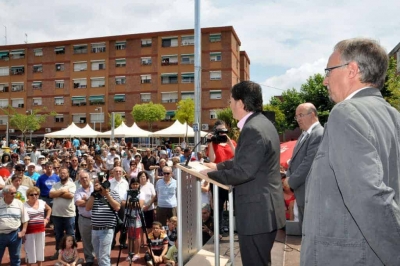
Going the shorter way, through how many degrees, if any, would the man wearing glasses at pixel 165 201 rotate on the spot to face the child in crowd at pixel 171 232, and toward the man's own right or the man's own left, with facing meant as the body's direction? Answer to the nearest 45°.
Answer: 0° — they already face them

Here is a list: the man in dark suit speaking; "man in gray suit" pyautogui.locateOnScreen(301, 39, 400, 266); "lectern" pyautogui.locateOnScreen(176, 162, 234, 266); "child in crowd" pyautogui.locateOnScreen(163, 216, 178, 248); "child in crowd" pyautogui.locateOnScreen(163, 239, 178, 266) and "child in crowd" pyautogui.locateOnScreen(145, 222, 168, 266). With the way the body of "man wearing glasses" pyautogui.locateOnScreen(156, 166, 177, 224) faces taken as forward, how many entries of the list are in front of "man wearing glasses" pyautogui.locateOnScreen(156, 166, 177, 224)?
6

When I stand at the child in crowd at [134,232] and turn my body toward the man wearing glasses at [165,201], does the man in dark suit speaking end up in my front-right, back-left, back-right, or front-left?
back-right

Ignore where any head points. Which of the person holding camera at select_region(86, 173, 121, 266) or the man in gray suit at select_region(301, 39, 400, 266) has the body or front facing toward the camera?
the person holding camera

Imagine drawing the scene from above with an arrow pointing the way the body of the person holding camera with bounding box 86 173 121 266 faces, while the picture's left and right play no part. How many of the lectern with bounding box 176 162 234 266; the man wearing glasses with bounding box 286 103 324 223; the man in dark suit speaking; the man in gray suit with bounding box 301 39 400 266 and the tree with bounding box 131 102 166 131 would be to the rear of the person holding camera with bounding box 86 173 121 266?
1

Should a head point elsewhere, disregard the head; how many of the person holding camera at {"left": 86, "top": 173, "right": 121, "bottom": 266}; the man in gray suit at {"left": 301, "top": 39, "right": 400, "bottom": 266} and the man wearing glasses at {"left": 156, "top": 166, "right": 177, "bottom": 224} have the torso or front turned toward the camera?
2

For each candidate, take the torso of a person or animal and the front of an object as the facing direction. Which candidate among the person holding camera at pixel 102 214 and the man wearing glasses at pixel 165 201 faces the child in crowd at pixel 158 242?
the man wearing glasses

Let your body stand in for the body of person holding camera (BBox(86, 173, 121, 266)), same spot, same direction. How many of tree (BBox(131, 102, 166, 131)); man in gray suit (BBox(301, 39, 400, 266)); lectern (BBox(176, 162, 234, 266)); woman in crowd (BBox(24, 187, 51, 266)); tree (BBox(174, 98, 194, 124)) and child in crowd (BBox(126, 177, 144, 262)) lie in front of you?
2

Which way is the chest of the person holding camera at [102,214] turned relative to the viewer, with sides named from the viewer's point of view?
facing the viewer

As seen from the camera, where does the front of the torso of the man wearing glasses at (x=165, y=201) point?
toward the camera

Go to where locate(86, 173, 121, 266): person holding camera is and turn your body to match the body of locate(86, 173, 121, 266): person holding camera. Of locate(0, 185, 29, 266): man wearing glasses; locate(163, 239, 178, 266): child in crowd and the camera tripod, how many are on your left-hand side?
2

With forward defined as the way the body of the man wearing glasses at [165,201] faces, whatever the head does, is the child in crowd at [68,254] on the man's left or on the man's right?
on the man's right

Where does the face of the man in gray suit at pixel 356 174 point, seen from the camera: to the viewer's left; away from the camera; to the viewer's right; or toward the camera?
to the viewer's left

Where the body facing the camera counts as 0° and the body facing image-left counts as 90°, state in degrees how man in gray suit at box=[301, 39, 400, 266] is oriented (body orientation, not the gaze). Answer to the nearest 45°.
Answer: approximately 90°

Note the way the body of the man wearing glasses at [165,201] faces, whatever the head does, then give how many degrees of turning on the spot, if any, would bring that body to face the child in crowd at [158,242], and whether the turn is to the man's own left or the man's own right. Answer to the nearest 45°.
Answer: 0° — they already face them
